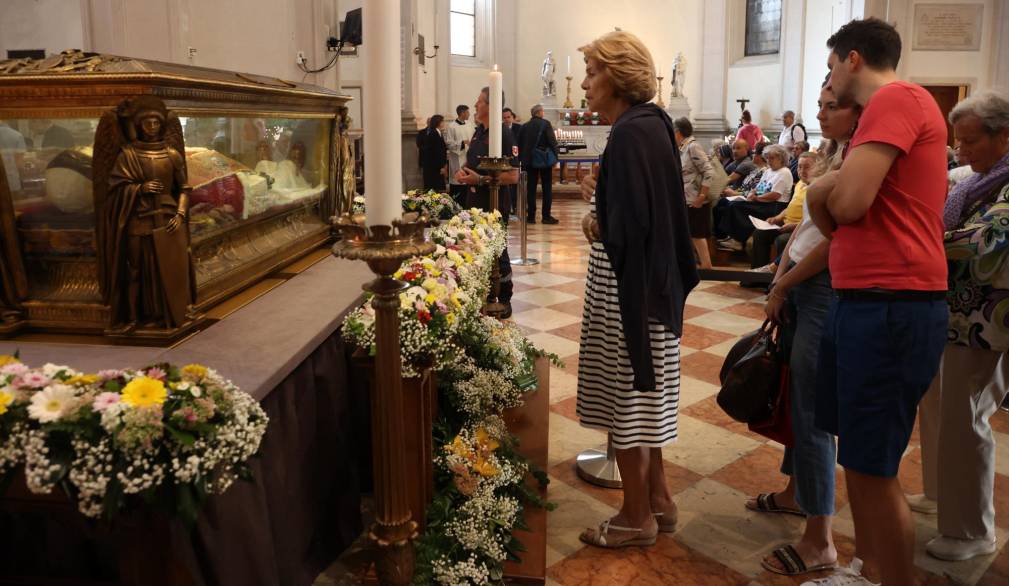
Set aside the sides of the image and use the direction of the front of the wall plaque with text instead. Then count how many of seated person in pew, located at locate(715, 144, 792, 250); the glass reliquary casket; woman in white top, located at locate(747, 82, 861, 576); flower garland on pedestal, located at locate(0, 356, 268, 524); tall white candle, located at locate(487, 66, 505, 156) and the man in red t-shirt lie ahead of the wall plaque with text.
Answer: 6

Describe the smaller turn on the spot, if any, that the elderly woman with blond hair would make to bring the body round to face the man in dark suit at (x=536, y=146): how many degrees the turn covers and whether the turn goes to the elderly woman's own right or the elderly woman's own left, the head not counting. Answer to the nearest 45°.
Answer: approximately 90° to the elderly woman's own right

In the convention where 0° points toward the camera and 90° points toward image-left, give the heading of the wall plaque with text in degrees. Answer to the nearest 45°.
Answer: approximately 0°

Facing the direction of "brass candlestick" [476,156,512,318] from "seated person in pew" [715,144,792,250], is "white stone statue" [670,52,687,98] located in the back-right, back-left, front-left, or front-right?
back-right

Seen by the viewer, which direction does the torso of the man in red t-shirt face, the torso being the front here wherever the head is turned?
to the viewer's left

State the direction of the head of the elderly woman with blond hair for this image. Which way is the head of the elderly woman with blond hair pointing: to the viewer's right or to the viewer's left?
to the viewer's left

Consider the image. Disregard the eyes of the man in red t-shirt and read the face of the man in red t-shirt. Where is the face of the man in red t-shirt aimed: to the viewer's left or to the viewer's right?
to the viewer's left

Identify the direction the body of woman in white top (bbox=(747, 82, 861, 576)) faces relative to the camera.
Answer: to the viewer's left

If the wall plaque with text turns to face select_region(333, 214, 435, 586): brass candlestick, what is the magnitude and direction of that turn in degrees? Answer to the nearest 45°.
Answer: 0° — it already faces it

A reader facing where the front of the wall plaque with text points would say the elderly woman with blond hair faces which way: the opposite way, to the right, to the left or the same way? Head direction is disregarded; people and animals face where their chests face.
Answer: to the right

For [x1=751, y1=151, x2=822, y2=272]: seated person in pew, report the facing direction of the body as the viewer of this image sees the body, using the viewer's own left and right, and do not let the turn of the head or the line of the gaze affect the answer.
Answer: facing to the left of the viewer

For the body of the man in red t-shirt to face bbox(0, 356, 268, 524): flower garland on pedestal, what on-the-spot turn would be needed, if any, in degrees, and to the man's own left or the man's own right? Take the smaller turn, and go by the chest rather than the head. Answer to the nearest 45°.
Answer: approximately 45° to the man's own left

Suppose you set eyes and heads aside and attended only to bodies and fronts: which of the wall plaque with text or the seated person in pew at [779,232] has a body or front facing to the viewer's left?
the seated person in pew

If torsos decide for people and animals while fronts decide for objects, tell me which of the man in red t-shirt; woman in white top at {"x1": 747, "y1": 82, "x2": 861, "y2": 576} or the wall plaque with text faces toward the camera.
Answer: the wall plaque with text

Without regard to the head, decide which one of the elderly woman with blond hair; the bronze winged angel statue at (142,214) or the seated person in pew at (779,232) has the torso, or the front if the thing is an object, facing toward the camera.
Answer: the bronze winged angel statue

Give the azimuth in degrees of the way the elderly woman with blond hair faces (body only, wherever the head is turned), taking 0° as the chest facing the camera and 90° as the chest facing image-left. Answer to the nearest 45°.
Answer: approximately 90°

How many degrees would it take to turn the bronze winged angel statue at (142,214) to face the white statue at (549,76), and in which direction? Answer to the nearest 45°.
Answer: approximately 135° to its left

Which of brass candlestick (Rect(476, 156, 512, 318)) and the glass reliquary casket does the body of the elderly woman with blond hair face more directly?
the glass reliquary casket
